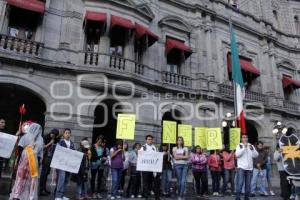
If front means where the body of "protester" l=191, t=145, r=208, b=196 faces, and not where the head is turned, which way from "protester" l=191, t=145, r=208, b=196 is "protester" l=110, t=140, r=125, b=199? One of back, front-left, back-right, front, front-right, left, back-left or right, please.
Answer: front-right

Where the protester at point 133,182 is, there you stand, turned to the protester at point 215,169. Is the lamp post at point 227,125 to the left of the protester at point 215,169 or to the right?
left

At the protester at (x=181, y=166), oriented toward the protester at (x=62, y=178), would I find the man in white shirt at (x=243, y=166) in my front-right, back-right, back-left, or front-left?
back-left

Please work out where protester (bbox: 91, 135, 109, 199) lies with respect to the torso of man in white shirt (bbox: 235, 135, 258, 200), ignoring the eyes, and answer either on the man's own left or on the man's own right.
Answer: on the man's own right

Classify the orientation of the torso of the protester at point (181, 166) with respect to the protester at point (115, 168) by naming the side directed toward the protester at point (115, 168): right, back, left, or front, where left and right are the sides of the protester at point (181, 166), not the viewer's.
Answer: right

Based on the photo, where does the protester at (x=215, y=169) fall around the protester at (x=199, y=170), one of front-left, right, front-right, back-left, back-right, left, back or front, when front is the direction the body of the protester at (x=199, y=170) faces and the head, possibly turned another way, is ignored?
back-left

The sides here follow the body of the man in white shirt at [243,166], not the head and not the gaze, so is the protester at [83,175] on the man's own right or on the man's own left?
on the man's own right

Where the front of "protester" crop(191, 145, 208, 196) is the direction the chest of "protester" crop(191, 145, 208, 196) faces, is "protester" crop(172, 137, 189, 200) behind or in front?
in front
